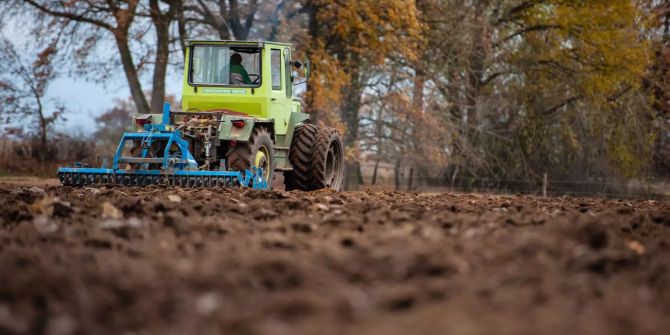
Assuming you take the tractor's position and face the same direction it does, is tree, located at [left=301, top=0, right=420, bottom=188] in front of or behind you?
in front

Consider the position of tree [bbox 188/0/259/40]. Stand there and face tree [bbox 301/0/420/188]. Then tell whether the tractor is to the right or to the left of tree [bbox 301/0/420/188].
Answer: right

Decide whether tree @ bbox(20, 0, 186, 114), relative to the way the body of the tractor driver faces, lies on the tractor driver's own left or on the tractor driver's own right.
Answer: on the tractor driver's own left
